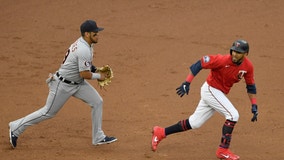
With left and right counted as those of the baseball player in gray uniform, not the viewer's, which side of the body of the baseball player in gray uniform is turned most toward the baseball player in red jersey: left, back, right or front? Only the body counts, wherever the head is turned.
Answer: front

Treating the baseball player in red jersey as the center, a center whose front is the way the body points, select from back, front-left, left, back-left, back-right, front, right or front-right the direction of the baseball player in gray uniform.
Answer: back-right

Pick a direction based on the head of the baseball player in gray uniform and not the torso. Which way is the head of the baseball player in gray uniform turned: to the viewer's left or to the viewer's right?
to the viewer's right

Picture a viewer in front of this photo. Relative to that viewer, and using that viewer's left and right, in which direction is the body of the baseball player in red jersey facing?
facing the viewer and to the right of the viewer

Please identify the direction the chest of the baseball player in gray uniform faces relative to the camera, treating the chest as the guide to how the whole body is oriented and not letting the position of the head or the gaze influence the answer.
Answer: to the viewer's right

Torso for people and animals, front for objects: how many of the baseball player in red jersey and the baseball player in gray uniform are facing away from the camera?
0
